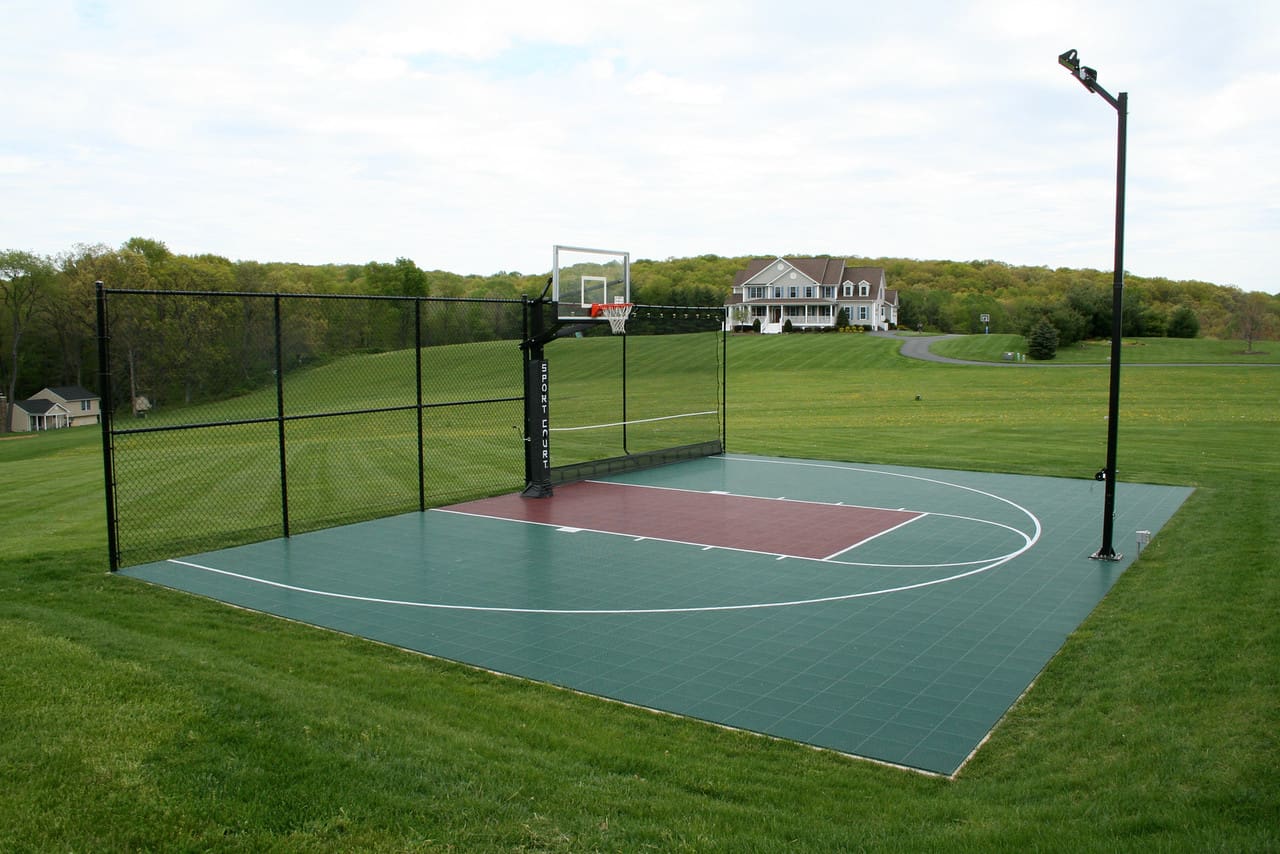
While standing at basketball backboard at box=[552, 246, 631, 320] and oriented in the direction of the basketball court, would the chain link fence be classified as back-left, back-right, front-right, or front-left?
back-right

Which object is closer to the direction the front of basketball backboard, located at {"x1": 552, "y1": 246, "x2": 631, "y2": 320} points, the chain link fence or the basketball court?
the basketball court

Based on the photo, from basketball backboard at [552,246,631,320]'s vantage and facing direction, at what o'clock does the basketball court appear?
The basketball court is roughly at 1 o'clock from the basketball backboard.

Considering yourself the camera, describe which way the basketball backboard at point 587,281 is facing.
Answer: facing the viewer and to the right of the viewer

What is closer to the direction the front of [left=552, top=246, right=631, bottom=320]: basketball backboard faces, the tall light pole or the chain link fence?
the tall light pole

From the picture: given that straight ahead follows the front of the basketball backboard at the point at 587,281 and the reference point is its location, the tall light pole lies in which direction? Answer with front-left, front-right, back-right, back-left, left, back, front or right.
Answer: front
